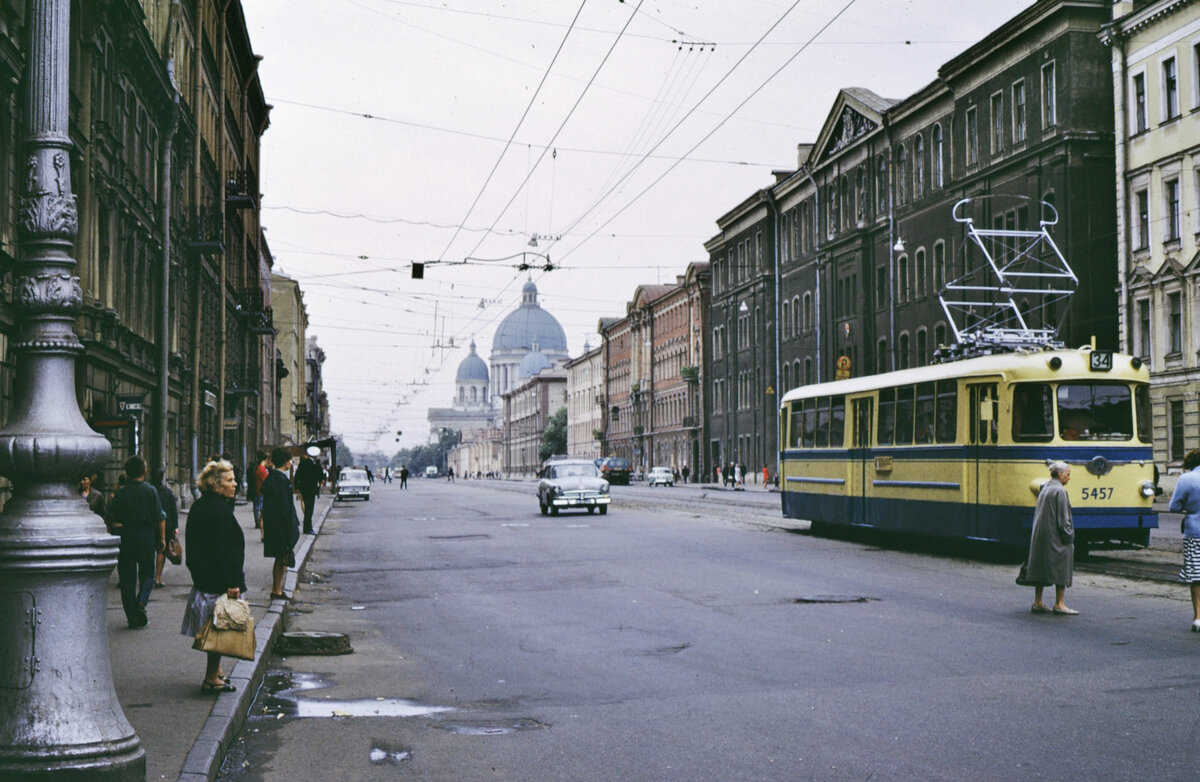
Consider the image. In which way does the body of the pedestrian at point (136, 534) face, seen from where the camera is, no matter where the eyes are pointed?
away from the camera

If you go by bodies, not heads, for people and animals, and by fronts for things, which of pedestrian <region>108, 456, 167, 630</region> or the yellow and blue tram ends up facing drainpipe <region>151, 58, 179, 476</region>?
the pedestrian

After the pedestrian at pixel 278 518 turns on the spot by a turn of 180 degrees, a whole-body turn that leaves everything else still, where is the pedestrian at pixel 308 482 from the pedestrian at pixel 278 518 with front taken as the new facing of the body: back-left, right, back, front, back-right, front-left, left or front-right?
right

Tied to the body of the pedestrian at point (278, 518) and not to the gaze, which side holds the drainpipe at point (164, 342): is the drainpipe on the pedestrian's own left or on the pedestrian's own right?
on the pedestrian's own left

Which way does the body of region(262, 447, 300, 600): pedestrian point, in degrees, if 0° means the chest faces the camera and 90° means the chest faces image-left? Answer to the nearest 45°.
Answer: approximately 270°

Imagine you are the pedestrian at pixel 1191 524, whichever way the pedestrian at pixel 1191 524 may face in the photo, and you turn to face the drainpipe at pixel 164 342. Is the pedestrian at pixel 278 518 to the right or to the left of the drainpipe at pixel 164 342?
left

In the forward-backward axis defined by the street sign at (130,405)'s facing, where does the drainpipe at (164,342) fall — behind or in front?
behind
